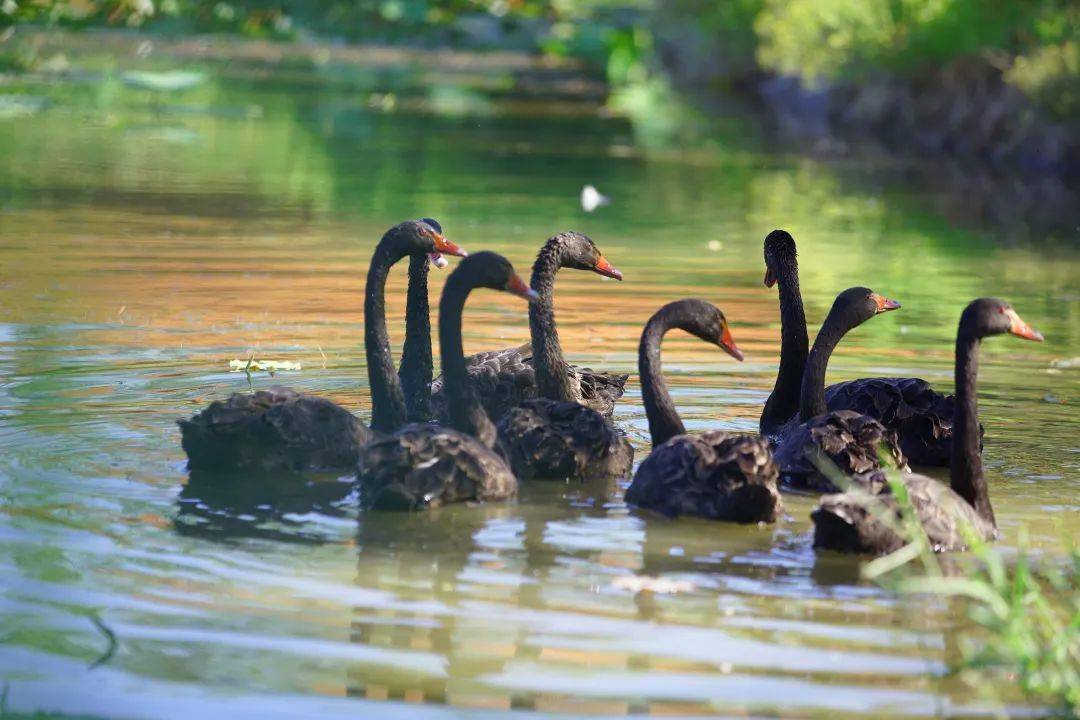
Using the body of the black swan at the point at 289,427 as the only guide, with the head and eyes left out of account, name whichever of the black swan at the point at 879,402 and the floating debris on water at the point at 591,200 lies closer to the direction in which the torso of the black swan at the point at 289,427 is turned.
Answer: the black swan

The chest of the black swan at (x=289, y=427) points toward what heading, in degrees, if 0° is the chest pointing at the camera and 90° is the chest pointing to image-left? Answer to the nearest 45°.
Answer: approximately 270°

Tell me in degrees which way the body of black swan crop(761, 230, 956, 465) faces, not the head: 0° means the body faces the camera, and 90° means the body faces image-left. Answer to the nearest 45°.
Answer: approximately 90°

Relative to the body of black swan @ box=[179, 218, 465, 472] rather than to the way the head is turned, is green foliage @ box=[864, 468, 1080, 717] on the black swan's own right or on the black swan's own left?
on the black swan's own right

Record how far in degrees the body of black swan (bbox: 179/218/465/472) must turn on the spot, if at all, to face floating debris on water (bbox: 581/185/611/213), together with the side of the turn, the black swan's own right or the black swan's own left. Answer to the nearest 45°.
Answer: approximately 90° to the black swan's own left

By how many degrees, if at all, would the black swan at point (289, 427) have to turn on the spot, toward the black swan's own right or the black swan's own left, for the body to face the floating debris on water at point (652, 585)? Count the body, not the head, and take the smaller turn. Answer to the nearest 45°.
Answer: approximately 45° to the black swan's own right

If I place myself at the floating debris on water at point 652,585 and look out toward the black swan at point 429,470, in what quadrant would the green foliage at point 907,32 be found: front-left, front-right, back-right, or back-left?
front-right

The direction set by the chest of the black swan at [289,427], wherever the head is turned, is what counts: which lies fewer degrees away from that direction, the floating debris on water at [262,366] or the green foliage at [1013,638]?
the green foliage

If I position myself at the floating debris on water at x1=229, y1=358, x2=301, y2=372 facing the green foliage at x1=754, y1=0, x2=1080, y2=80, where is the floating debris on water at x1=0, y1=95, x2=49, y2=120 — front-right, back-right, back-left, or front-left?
front-left

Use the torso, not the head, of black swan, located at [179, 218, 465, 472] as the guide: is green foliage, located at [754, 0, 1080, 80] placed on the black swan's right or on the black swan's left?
on the black swan's left

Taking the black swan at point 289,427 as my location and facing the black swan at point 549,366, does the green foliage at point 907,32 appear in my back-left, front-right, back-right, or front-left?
front-left

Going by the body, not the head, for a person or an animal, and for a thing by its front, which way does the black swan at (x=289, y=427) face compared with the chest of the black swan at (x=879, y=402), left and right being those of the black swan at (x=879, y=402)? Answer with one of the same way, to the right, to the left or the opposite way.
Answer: the opposite way
